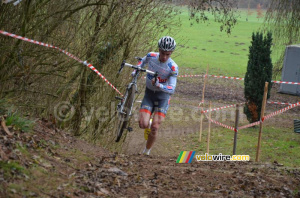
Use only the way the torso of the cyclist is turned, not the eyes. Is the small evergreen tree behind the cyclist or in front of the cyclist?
behind

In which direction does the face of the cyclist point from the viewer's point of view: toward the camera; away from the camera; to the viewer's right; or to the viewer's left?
toward the camera

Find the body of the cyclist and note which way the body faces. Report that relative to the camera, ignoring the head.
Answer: toward the camera

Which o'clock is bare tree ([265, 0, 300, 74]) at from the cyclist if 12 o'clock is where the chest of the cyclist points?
The bare tree is roughly at 7 o'clock from the cyclist.
